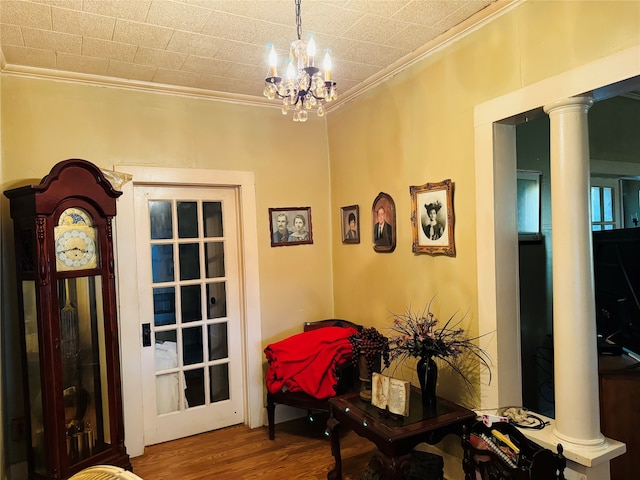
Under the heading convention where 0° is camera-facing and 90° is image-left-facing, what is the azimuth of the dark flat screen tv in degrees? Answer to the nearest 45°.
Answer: approximately 45°

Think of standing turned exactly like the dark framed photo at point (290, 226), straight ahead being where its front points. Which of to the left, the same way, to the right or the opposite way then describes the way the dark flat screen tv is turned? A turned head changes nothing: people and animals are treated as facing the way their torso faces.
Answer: to the right

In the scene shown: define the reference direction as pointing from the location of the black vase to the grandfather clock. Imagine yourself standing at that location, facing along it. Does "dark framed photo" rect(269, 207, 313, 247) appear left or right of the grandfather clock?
right

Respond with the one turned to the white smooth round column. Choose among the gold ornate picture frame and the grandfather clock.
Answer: the grandfather clock
